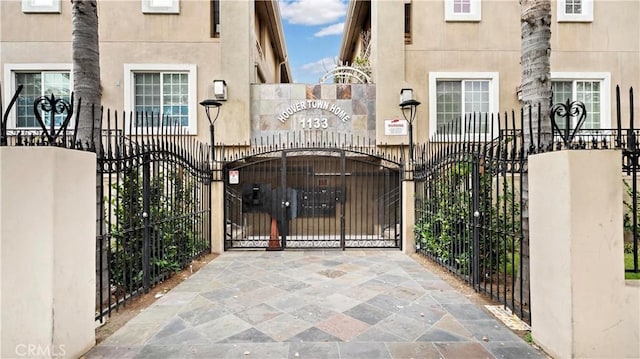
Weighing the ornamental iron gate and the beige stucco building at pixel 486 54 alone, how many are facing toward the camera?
2

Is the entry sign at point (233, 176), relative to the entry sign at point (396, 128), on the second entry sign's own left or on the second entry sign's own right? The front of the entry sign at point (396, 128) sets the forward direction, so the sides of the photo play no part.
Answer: on the second entry sign's own right

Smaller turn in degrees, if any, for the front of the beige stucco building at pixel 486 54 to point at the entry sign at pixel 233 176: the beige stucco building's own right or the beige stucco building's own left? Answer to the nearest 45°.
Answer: approximately 45° to the beige stucco building's own right

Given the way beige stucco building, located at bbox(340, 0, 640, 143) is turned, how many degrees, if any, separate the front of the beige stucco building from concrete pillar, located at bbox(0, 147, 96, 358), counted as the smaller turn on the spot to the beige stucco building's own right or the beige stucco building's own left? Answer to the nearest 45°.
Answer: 0° — it already faces it

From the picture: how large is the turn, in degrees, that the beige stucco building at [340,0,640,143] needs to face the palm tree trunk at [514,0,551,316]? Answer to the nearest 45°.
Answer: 0° — it already faces it
